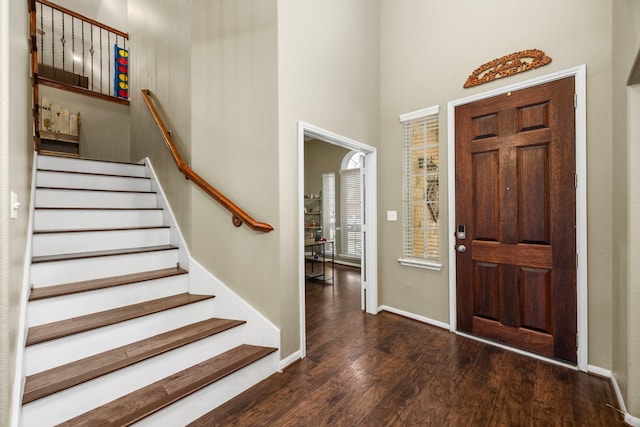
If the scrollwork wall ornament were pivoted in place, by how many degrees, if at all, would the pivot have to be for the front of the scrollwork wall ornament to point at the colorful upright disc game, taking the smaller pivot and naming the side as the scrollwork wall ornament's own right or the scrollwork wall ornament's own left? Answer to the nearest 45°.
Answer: approximately 45° to the scrollwork wall ornament's own right

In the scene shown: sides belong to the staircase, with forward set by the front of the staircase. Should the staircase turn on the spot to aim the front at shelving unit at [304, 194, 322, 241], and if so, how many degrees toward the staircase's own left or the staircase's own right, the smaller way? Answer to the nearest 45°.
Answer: approximately 90° to the staircase's own left

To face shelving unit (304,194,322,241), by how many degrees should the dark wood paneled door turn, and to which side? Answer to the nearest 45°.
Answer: approximately 90° to its right

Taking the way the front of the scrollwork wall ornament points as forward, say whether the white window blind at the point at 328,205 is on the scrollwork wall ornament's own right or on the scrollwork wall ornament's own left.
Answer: on the scrollwork wall ornament's own right

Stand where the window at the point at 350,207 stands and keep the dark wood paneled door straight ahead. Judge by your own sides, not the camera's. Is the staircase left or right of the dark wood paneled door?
right

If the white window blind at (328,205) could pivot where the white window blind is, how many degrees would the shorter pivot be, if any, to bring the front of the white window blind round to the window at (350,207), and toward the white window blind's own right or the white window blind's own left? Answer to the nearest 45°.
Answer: approximately 90° to the white window blind's own left

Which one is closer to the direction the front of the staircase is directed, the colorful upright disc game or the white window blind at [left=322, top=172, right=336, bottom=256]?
the white window blind
